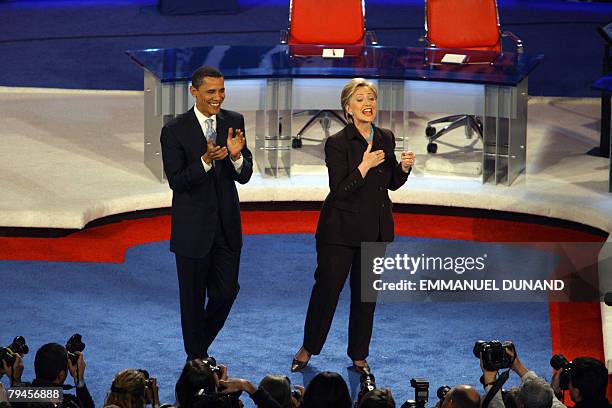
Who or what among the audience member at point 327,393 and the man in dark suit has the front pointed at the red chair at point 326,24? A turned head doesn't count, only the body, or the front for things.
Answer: the audience member

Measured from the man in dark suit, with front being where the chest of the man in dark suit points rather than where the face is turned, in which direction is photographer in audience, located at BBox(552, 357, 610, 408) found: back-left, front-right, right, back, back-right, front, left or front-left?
front

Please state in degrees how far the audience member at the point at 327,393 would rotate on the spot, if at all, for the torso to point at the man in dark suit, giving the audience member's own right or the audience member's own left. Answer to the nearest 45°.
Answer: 0° — they already face them

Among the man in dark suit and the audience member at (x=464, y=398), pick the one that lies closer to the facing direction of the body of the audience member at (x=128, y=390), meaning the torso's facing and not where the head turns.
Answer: the man in dark suit

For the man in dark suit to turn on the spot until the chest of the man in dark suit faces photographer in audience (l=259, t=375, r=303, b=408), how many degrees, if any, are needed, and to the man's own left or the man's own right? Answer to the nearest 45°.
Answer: approximately 45° to the man's own right

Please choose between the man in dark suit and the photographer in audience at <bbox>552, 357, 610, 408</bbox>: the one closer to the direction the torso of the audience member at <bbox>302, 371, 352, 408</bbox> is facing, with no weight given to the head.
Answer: the man in dark suit

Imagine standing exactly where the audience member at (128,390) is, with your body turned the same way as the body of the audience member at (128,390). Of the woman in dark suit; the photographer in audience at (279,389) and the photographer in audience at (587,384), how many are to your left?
0

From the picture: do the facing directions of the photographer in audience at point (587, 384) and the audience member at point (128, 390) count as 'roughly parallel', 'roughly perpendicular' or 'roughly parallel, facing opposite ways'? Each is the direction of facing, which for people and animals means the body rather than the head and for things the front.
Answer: roughly parallel

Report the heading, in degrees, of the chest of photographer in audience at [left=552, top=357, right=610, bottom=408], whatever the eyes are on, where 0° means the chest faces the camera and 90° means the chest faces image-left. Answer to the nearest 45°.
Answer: approximately 135°

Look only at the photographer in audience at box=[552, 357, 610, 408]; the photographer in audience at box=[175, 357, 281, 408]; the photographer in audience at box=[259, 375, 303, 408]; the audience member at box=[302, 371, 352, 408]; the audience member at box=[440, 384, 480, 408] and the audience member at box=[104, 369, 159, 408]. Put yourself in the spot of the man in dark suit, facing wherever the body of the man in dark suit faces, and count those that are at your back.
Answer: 0

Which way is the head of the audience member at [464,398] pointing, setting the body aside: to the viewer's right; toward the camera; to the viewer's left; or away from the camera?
away from the camera

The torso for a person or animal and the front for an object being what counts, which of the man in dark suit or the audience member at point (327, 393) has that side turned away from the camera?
the audience member

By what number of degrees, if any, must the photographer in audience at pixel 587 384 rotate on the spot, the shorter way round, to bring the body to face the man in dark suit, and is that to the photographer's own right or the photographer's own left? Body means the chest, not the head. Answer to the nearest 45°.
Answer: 0° — they already face them

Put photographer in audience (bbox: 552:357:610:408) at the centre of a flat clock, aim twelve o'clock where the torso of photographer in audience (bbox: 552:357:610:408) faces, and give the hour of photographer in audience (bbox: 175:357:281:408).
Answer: photographer in audience (bbox: 175:357:281:408) is roughly at 10 o'clock from photographer in audience (bbox: 552:357:610:408).

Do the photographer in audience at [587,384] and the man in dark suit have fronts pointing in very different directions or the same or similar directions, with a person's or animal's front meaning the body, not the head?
very different directions

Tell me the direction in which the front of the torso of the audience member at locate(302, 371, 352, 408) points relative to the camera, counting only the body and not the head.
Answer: away from the camera

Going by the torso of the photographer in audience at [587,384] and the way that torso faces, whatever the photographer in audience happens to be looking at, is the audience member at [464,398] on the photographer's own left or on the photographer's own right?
on the photographer's own left

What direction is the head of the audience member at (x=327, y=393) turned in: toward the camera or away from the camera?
away from the camera

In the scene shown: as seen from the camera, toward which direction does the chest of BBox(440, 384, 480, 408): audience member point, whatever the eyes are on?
away from the camera

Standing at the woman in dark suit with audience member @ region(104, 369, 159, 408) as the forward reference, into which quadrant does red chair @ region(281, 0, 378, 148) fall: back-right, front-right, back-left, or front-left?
back-right
